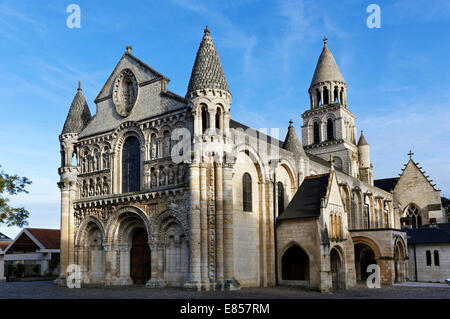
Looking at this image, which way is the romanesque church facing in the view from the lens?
facing the viewer and to the left of the viewer
